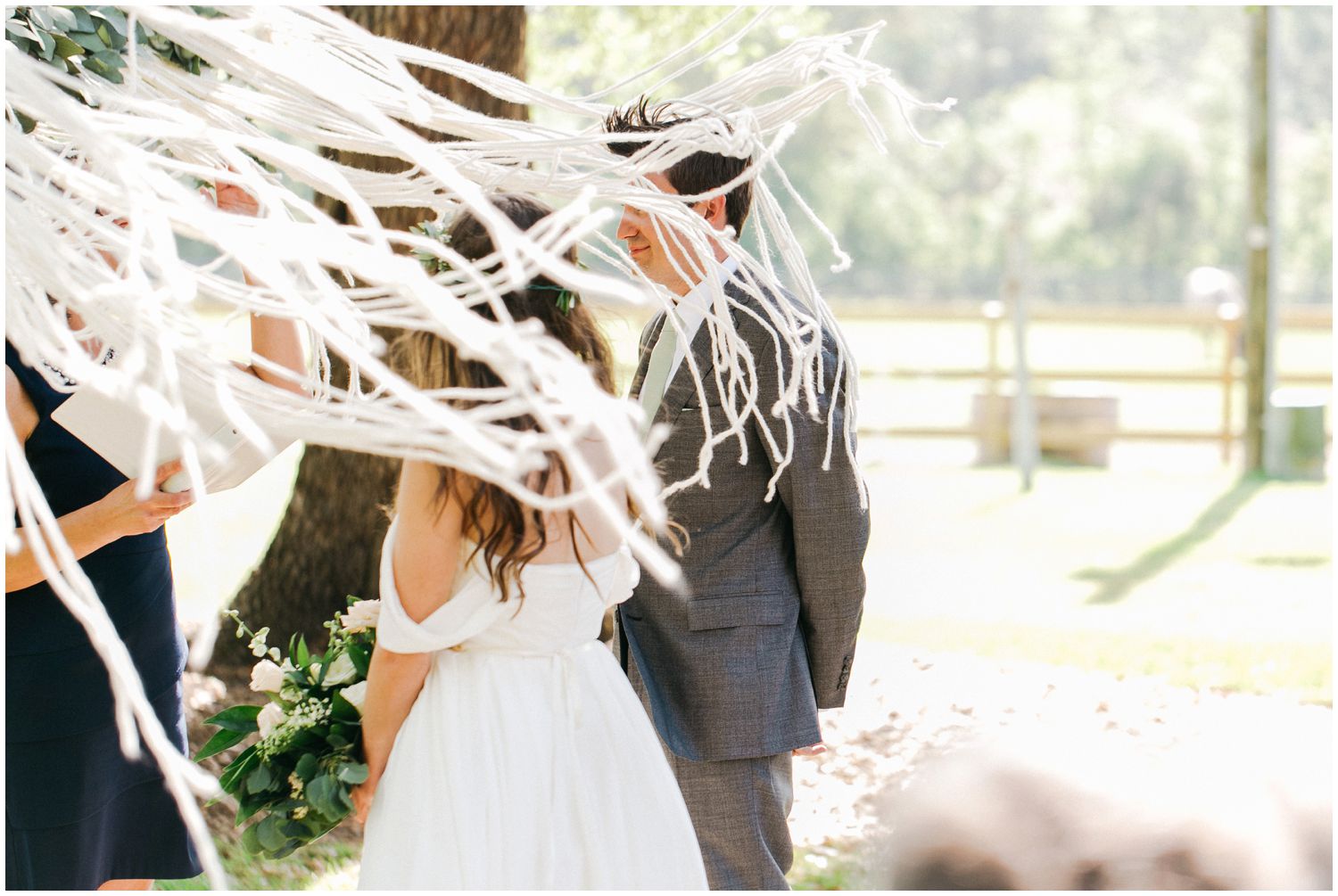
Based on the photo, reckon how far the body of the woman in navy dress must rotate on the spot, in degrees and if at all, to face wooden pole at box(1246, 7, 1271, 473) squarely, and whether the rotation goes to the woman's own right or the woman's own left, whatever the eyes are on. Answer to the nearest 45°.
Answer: approximately 45° to the woman's own left

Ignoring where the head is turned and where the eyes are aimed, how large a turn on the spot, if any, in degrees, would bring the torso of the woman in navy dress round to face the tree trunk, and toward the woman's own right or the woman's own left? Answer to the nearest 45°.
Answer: approximately 90° to the woman's own left

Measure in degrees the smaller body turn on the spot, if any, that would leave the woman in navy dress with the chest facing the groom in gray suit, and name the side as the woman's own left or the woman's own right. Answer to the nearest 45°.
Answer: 0° — they already face them

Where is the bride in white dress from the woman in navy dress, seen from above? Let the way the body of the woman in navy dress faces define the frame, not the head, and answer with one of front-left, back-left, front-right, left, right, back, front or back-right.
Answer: front-right

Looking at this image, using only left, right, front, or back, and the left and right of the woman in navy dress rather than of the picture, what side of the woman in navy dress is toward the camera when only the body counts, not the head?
right

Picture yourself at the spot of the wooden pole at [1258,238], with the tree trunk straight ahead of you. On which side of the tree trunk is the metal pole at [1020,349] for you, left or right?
right

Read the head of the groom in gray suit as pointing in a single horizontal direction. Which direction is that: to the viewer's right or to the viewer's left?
to the viewer's left

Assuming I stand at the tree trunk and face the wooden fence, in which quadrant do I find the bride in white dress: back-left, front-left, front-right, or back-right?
back-right

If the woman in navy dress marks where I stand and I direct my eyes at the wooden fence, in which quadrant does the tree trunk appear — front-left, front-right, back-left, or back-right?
front-left

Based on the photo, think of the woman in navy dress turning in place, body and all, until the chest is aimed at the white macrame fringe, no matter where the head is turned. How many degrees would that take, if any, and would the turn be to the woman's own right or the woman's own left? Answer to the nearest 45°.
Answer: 0° — they already face it

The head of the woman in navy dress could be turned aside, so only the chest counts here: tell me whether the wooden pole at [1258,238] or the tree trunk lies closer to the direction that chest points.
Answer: the wooden pole

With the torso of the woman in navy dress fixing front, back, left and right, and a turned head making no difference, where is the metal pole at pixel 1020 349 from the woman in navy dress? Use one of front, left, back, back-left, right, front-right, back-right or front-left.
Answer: front-left

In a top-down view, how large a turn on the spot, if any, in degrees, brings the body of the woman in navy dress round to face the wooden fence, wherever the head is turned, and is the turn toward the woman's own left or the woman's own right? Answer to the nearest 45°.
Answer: approximately 45° to the woman's own left
